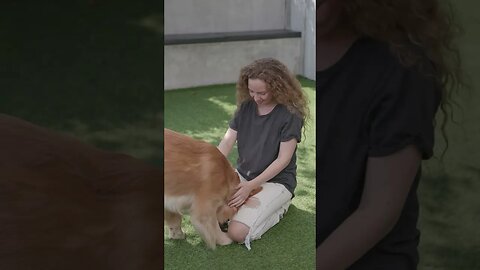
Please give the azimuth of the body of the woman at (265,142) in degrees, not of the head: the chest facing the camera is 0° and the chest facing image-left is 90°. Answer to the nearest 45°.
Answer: approximately 45°

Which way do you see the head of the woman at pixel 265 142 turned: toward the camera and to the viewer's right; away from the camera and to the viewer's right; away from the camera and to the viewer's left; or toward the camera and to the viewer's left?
toward the camera and to the viewer's left
